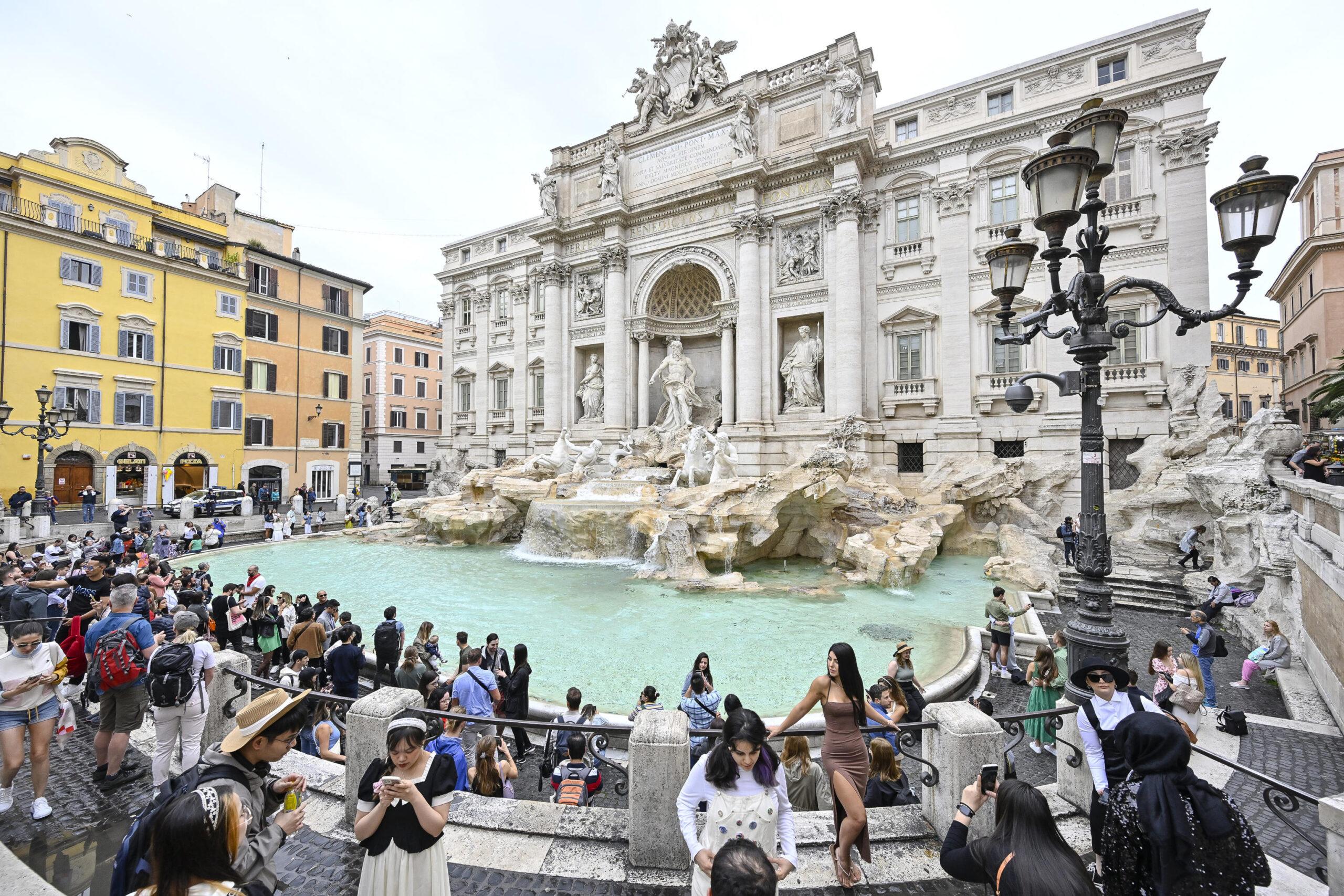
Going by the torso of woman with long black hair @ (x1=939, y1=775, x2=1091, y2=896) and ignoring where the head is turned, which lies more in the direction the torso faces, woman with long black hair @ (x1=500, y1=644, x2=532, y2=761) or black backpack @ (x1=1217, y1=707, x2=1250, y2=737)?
the woman with long black hair

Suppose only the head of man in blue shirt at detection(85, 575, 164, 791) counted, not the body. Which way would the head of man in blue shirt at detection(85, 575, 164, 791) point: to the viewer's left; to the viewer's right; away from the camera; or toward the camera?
away from the camera

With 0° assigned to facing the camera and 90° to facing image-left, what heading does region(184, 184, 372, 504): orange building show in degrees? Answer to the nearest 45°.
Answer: approximately 315°

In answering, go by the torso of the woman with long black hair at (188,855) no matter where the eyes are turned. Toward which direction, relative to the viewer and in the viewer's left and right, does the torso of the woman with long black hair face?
facing away from the viewer and to the right of the viewer

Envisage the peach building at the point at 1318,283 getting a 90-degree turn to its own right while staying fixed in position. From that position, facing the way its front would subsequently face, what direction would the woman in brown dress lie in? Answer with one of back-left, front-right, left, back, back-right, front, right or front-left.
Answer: back-left

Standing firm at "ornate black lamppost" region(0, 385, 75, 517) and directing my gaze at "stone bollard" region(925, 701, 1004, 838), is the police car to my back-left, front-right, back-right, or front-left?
back-left

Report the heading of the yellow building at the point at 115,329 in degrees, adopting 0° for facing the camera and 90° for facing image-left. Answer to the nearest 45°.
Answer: approximately 315°

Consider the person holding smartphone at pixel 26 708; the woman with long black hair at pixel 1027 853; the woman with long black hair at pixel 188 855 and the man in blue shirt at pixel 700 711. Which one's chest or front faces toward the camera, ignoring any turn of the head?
the person holding smartphone

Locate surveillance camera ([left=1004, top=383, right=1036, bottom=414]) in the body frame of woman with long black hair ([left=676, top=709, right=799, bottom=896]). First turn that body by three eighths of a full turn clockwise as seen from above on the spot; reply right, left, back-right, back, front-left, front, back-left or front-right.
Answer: right

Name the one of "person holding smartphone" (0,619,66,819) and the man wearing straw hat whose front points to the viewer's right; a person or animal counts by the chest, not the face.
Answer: the man wearing straw hat

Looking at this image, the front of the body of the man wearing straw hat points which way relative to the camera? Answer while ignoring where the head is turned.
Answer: to the viewer's right

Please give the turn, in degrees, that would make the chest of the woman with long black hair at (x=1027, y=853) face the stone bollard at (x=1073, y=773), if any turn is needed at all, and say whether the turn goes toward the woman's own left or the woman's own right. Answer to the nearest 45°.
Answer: approximately 45° to the woman's own right

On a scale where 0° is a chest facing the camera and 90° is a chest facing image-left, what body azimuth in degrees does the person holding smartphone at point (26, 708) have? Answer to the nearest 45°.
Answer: approximately 0°

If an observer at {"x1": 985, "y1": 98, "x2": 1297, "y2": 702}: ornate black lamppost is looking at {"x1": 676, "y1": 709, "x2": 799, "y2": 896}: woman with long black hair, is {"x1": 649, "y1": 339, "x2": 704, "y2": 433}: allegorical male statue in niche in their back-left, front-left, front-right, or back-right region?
back-right
